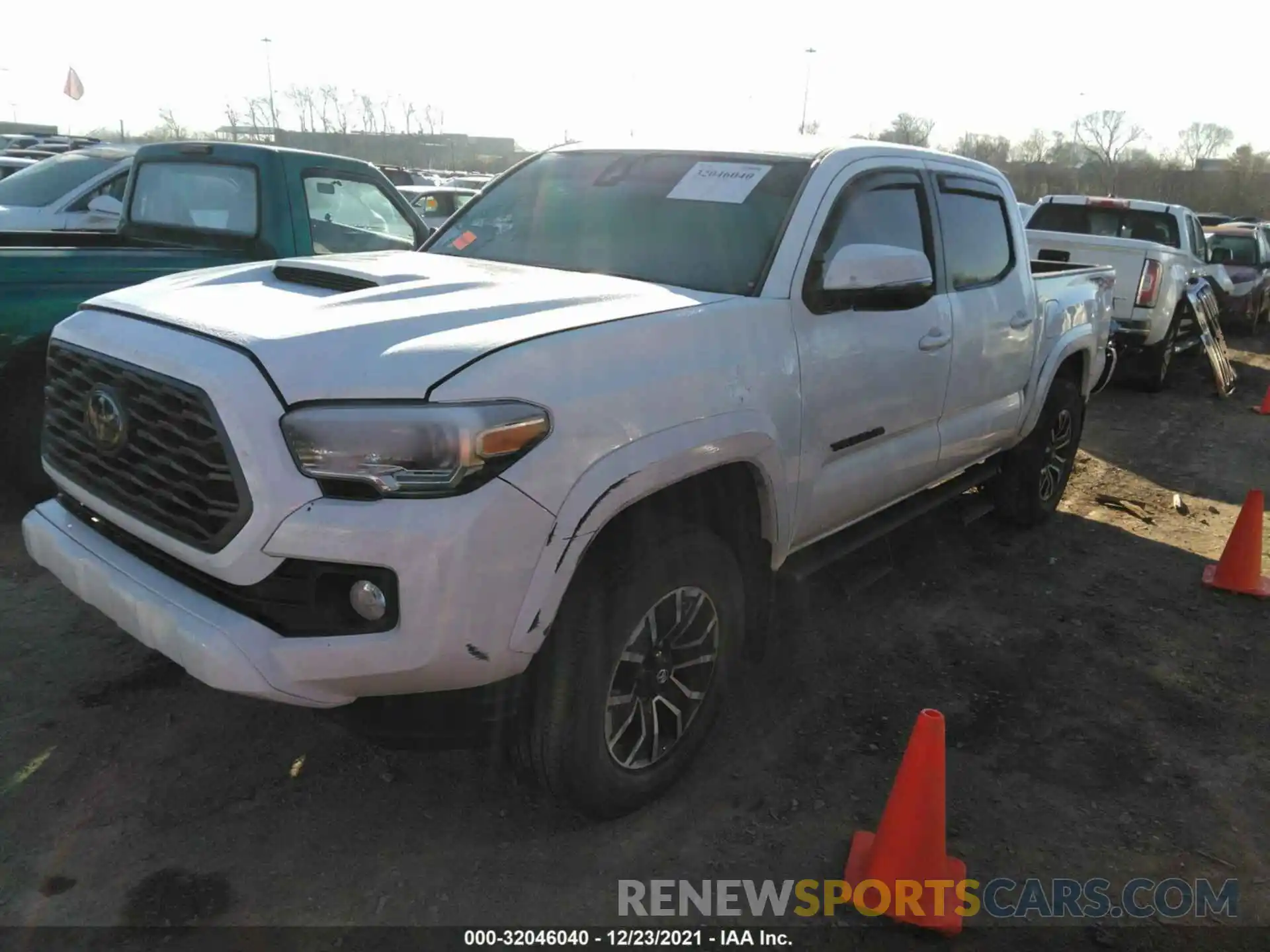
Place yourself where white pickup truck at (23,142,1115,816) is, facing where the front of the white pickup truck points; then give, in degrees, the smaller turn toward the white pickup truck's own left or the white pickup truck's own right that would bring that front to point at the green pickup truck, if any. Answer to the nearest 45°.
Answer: approximately 90° to the white pickup truck's own right

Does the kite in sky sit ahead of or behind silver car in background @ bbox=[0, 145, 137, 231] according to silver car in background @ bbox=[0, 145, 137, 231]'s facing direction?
behind

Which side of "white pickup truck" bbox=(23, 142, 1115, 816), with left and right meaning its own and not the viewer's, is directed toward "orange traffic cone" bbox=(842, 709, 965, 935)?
left

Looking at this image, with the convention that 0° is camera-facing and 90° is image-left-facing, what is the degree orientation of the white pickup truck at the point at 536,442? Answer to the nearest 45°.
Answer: approximately 45°

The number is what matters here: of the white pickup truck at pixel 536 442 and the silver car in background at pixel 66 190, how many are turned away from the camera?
0

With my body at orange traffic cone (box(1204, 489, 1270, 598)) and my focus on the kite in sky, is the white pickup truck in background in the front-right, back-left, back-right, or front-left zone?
front-right

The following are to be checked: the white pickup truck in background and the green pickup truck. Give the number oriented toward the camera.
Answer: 0

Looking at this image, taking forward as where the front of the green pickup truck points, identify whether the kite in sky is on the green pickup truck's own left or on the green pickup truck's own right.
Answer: on the green pickup truck's own left

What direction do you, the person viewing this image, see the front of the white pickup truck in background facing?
facing away from the viewer and to the right of the viewer

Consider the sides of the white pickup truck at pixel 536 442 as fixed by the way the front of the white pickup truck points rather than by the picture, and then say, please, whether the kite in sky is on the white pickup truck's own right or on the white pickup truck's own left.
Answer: on the white pickup truck's own right

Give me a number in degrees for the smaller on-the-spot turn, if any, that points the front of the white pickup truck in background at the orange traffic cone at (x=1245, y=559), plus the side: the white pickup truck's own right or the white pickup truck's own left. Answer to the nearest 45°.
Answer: approximately 135° to the white pickup truck's own right

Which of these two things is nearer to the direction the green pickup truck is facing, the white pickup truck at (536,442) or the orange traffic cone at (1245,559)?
the orange traffic cone

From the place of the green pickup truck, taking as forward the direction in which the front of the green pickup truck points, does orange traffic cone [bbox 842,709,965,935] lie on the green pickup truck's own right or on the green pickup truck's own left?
on the green pickup truck's own right

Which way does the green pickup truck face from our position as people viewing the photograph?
facing away from the viewer and to the right of the viewer

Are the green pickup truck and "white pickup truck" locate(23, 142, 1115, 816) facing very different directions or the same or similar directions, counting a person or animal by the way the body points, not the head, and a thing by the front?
very different directions

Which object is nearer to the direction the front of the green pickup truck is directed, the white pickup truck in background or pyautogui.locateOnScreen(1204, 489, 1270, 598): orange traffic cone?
the white pickup truck in background

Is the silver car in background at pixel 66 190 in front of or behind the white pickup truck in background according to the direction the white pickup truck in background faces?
behind
